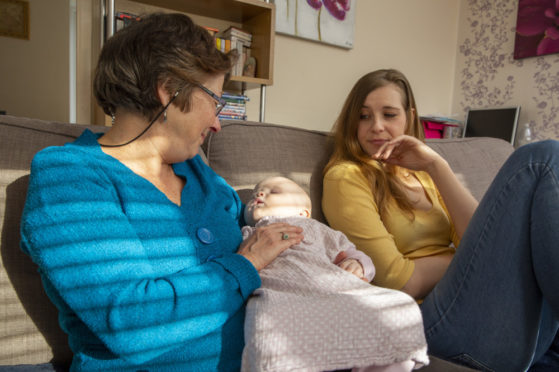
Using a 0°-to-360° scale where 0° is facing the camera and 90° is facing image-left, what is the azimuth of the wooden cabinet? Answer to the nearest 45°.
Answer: approximately 315°

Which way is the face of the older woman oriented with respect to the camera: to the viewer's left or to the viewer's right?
to the viewer's right

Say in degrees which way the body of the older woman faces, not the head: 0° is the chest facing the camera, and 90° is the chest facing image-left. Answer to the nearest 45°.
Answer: approximately 315°

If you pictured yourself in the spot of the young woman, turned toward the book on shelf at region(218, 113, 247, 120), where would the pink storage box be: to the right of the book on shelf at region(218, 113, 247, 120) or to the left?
right

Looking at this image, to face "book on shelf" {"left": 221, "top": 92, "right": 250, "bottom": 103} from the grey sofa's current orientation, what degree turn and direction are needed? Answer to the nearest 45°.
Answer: approximately 180°
